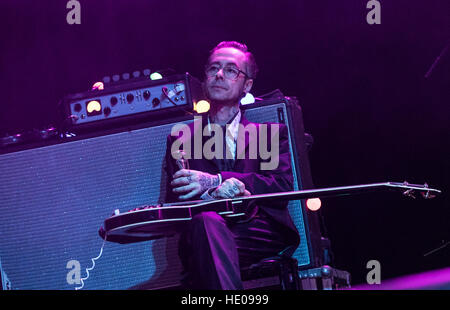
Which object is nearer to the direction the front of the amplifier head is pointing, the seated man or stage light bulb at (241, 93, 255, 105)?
the seated man

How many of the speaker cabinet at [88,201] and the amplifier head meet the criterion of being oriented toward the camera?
2

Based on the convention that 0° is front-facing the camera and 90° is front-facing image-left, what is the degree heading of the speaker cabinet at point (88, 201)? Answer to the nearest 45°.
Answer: approximately 0°

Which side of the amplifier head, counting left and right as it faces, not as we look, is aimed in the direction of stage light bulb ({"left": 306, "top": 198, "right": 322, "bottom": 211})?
left
